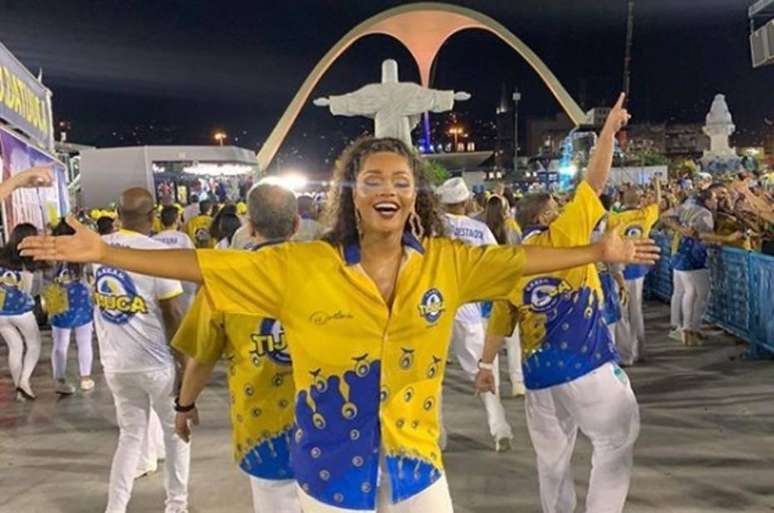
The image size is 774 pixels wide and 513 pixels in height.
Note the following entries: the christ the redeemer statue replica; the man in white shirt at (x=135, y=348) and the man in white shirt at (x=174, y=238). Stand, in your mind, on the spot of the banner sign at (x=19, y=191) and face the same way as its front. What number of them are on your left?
1

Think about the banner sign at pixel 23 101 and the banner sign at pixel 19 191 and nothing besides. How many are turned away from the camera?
0

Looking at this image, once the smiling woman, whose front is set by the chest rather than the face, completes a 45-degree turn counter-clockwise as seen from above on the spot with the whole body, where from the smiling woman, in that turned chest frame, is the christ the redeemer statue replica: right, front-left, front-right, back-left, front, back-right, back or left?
back-left

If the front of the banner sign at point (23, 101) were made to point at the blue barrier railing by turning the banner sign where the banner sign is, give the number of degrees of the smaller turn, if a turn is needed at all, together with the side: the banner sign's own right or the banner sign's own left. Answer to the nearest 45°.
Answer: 0° — it already faces it

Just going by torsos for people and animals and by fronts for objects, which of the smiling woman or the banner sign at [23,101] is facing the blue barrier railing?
the banner sign

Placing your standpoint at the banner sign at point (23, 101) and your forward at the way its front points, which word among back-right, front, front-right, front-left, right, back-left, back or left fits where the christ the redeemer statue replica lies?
left

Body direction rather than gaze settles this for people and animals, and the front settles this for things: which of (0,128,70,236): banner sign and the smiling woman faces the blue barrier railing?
the banner sign

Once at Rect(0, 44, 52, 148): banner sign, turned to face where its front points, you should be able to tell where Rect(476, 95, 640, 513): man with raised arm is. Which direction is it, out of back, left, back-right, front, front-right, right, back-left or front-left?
front-right

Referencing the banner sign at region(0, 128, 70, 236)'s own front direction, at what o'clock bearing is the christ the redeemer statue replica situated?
The christ the redeemer statue replica is roughly at 9 o'clock from the banner sign.

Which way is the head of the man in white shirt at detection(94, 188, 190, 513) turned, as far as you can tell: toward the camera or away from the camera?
away from the camera

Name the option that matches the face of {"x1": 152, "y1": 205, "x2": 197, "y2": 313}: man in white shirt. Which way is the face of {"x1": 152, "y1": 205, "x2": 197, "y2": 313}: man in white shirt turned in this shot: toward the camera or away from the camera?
away from the camera

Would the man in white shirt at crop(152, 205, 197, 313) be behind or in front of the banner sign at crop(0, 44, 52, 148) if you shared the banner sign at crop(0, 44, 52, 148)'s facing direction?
in front

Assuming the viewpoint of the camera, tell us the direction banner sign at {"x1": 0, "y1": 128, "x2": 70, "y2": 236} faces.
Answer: facing the viewer and to the right of the viewer

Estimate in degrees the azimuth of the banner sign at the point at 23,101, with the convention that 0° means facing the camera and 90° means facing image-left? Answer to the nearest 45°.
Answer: approximately 315°
